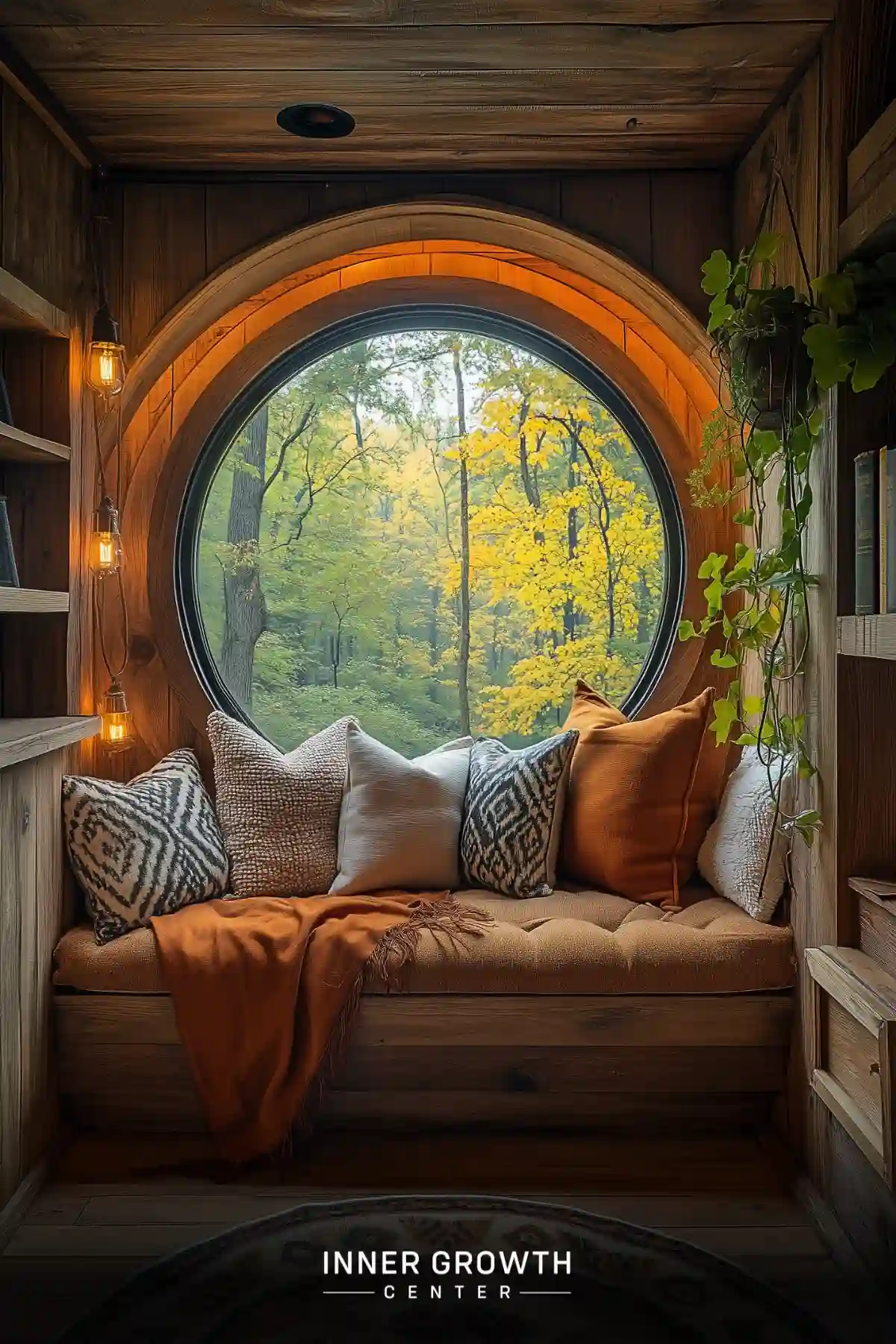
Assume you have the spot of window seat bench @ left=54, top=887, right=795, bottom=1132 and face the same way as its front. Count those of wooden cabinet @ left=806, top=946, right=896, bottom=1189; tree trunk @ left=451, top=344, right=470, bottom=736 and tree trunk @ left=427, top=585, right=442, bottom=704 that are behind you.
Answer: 2

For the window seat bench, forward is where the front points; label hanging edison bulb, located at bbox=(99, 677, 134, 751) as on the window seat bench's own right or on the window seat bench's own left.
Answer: on the window seat bench's own right

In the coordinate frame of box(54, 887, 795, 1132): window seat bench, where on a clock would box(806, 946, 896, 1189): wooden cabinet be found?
The wooden cabinet is roughly at 10 o'clock from the window seat bench.

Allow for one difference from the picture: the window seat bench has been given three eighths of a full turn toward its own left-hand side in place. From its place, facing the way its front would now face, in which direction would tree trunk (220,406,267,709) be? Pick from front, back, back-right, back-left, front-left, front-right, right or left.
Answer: left

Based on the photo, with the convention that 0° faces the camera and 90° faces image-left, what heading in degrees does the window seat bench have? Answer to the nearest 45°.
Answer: approximately 0°

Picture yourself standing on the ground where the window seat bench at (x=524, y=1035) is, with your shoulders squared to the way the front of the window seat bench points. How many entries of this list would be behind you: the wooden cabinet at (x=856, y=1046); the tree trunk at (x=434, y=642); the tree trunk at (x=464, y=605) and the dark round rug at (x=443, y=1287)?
2
